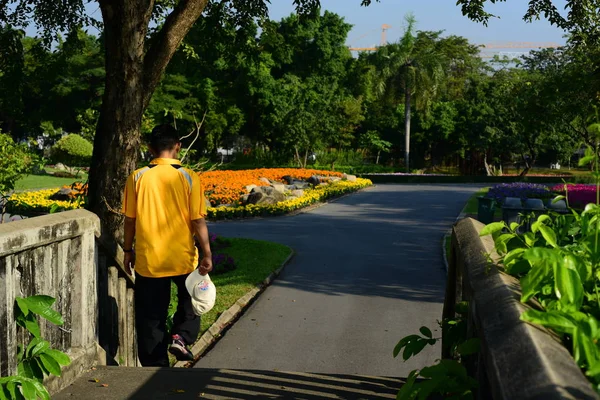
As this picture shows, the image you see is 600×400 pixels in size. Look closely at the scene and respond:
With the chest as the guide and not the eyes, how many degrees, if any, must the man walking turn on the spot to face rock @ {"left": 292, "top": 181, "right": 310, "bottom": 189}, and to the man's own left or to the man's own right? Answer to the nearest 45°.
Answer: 0° — they already face it

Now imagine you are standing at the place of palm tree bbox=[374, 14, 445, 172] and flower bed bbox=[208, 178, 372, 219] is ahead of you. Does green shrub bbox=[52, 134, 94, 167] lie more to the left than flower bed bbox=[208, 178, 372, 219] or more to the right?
right

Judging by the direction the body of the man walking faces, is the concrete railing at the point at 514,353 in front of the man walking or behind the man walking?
behind

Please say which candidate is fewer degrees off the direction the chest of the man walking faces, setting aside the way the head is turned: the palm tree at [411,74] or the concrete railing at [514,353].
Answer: the palm tree

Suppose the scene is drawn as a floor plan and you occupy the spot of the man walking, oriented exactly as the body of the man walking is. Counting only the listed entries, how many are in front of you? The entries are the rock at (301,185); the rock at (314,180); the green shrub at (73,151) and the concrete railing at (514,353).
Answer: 3

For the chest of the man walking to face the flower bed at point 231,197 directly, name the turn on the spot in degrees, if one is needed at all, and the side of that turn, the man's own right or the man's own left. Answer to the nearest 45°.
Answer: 0° — they already face it

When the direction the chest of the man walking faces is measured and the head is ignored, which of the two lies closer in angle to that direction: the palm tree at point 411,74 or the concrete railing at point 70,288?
the palm tree

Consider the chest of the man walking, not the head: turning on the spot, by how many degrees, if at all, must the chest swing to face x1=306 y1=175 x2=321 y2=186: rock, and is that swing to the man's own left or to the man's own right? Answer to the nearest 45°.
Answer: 0° — they already face it

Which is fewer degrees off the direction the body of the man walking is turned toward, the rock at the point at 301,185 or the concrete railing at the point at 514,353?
the rock

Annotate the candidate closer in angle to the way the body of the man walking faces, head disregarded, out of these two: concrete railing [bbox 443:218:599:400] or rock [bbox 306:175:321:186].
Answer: the rock

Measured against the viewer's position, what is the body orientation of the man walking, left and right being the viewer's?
facing away from the viewer
